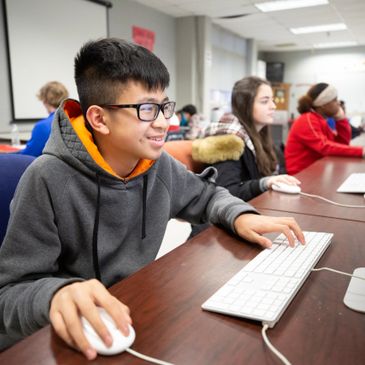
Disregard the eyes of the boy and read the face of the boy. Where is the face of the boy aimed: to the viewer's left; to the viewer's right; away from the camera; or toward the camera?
to the viewer's right

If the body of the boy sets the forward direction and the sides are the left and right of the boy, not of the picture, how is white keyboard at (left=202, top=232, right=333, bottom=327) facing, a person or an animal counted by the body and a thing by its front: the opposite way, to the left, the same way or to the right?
the opposite way

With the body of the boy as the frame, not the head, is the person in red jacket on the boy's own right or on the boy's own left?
on the boy's own left

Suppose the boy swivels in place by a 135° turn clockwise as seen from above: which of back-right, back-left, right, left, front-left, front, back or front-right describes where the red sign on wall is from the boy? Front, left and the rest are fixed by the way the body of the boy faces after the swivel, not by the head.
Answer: right

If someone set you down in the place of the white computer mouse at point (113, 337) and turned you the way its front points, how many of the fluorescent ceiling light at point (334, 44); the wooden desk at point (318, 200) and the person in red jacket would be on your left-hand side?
3

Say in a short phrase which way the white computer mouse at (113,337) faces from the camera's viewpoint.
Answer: facing the viewer and to the right of the viewer
